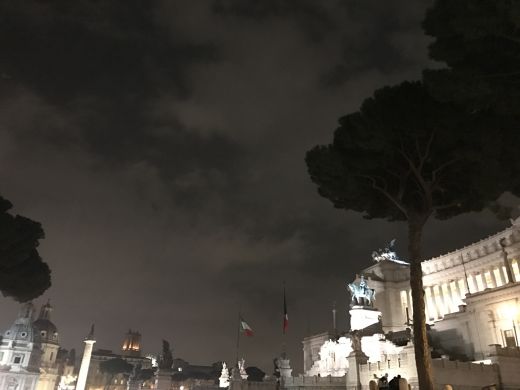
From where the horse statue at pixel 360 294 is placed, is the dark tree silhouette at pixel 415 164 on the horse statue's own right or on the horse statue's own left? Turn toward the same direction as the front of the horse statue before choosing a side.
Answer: on the horse statue's own left

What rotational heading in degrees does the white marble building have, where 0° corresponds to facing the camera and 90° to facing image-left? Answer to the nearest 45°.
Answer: approximately 45°

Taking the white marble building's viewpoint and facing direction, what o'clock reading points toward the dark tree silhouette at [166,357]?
The dark tree silhouette is roughly at 2 o'clock from the white marble building.

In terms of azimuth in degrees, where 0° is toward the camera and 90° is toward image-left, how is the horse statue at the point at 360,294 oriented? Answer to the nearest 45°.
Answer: approximately 90°

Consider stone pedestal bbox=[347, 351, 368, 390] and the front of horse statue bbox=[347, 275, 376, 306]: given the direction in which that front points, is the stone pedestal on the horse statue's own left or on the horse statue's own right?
on the horse statue's own left
